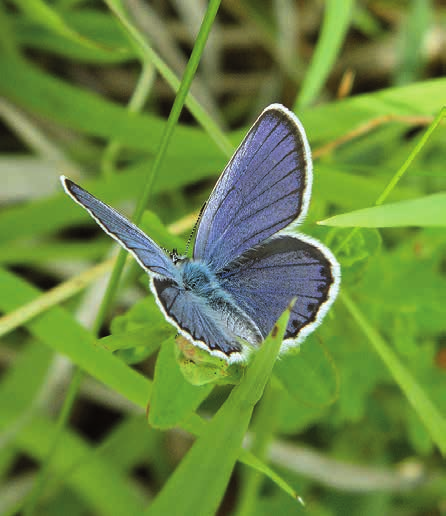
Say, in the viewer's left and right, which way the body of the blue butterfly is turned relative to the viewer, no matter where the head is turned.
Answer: facing away from the viewer and to the left of the viewer

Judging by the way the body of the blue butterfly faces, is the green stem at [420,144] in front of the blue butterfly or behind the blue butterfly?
behind

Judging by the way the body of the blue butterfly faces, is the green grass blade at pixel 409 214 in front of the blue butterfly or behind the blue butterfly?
behind

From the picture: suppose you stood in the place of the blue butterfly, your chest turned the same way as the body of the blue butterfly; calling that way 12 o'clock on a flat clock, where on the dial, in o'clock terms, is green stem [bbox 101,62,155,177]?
The green stem is roughly at 12 o'clock from the blue butterfly.
